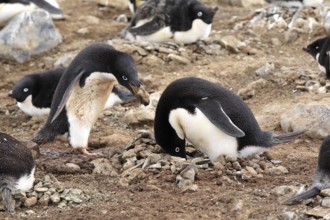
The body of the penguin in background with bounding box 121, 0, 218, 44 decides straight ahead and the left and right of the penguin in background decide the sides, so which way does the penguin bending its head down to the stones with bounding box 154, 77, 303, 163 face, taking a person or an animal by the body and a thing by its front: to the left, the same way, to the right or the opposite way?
the opposite way

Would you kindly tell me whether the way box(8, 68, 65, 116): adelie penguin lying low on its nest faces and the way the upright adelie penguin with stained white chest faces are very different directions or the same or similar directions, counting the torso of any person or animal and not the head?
very different directions

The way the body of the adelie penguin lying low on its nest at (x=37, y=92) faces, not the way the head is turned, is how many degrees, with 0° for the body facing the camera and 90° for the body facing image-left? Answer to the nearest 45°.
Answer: approximately 90°

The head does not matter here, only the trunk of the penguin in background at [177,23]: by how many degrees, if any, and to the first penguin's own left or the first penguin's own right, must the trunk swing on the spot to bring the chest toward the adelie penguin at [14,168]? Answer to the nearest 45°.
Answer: approximately 90° to the first penguin's own right

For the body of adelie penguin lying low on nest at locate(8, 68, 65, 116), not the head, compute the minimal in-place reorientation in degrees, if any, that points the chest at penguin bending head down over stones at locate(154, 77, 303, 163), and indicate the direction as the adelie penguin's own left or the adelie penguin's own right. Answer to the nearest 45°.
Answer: approximately 135° to the adelie penguin's own left

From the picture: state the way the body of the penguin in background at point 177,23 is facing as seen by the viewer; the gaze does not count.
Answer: to the viewer's right

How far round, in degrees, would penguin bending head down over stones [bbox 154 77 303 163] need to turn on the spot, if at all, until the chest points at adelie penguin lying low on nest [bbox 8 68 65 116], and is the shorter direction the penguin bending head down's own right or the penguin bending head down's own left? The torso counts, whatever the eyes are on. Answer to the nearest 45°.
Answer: approximately 45° to the penguin bending head down's own right

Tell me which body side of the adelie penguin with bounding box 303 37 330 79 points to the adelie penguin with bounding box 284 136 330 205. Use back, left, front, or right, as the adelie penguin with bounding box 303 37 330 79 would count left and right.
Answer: left

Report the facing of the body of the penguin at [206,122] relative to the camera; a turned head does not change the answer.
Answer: to the viewer's left

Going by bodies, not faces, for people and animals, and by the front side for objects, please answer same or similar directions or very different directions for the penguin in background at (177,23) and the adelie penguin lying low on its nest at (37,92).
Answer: very different directions
